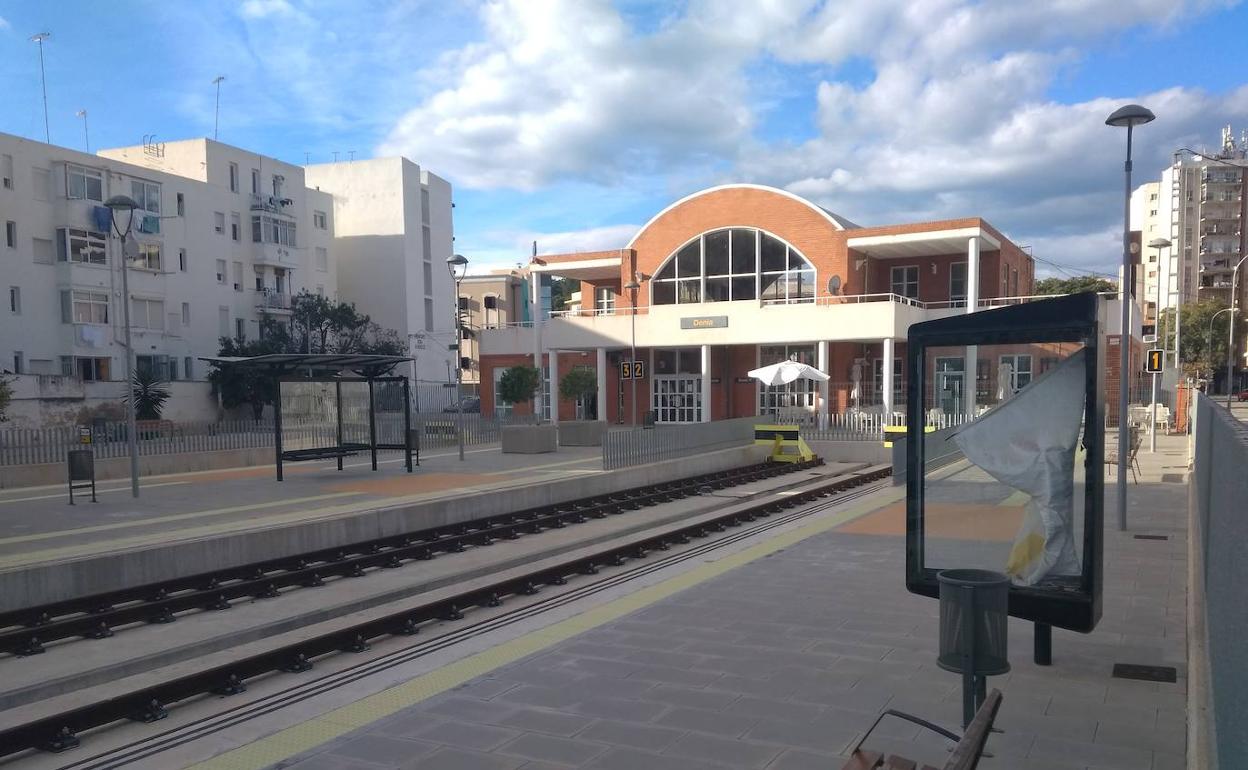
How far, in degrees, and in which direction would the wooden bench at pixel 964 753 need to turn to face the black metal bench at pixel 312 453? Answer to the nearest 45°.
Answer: approximately 45° to its right

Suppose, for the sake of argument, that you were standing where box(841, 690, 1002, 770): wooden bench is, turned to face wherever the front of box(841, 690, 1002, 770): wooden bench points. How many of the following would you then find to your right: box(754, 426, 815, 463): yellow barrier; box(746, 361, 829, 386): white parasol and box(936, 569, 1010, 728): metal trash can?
3

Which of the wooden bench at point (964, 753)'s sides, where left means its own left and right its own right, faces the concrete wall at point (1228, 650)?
back

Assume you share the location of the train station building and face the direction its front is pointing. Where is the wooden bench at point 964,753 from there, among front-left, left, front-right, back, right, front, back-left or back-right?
front

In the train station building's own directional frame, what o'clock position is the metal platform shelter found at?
The metal platform shelter is roughly at 1 o'clock from the train station building.

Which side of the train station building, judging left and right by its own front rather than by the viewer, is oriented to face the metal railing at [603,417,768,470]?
front

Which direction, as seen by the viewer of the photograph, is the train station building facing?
facing the viewer

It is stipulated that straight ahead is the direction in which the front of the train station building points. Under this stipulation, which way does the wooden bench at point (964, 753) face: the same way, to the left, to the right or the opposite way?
to the right

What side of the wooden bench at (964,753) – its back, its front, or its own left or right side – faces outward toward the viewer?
left

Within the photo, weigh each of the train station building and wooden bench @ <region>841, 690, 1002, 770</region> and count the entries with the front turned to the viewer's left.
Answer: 1
